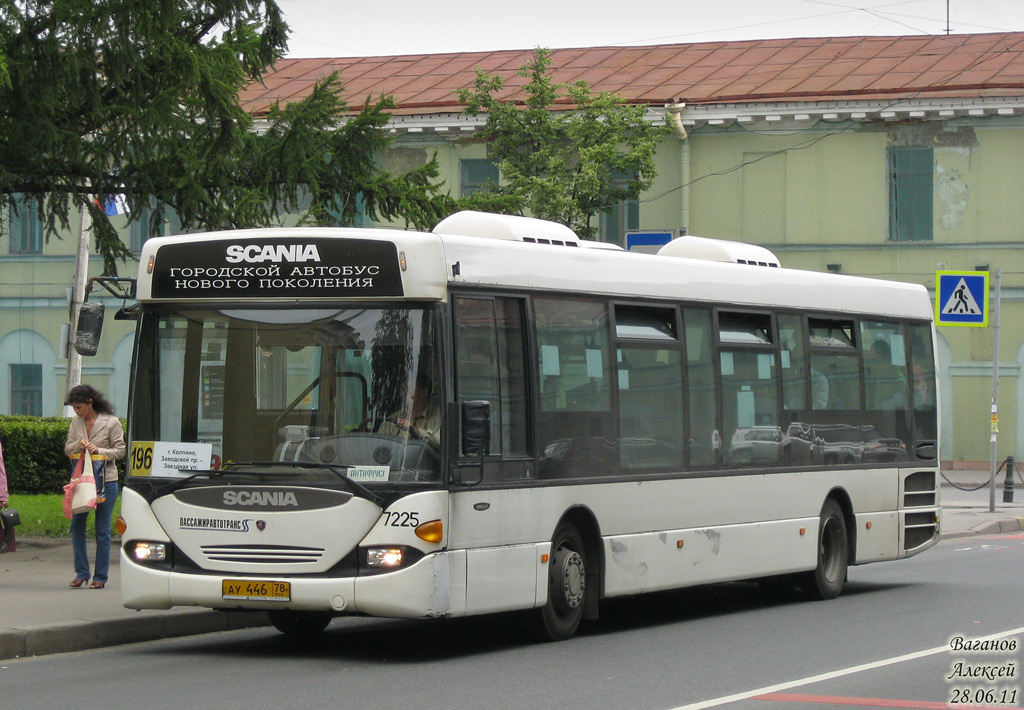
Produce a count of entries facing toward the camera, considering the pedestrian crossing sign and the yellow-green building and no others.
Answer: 2

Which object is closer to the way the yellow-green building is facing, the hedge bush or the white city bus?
the white city bus

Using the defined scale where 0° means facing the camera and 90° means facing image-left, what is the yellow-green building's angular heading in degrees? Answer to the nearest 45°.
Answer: approximately 0°

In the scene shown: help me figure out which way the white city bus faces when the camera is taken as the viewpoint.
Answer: facing the viewer and to the left of the viewer

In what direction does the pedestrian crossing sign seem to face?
toward the camera

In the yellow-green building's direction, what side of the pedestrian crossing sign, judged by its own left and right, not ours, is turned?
back

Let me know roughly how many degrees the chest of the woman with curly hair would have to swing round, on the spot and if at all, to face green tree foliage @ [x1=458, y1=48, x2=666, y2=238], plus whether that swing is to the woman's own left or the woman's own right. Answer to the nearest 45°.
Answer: approximately 180°

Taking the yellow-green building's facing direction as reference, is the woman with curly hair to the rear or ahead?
ahead

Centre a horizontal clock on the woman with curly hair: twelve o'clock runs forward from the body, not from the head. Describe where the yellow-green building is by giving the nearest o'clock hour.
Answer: The yellow-green building is roughly at 6 o'clock from the woman with curly hair.

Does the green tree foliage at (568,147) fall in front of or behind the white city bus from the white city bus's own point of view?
behind

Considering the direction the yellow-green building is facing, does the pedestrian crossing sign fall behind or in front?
in front

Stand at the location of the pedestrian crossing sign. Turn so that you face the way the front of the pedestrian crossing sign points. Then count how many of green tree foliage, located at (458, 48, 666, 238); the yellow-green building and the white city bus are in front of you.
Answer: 1

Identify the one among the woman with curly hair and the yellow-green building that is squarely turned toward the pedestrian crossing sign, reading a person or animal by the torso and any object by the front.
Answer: the yellow-green building

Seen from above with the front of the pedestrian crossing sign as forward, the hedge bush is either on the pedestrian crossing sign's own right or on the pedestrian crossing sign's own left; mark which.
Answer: on the pedestrian crossing sign's own right
